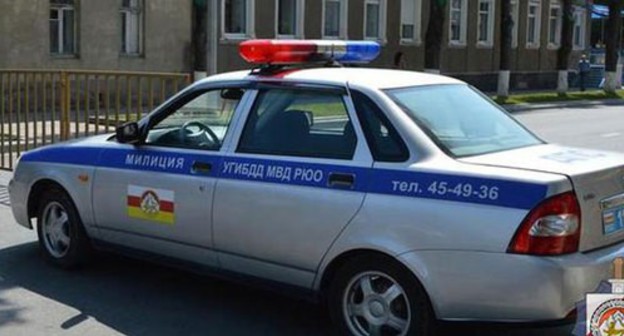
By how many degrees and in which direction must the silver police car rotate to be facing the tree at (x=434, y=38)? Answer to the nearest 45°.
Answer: approximately 45° to its right

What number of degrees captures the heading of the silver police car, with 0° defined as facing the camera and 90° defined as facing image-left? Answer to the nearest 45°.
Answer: approximately 135°

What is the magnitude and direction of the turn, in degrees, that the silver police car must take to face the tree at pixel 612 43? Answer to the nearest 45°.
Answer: approximately 45° to its right

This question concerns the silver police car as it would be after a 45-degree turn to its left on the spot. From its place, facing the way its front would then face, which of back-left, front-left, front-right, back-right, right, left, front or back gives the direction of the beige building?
right

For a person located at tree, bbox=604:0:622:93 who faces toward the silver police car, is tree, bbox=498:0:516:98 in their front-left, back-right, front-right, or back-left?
front-right

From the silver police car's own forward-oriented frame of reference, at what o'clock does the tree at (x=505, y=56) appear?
The tree is roughly at 2 o'clock from the silver police car.
